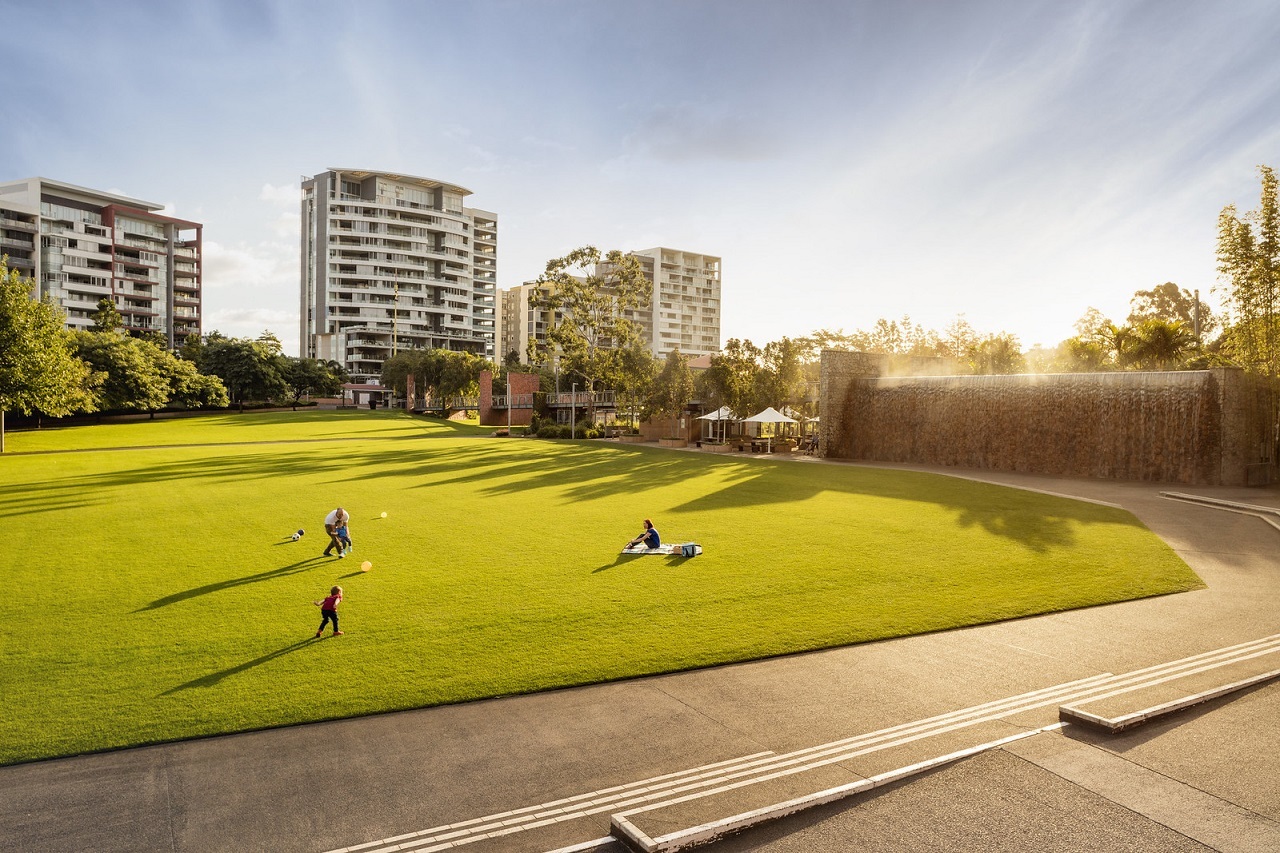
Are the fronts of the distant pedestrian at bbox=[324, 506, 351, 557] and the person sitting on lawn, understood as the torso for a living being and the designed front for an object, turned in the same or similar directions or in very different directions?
very different directions

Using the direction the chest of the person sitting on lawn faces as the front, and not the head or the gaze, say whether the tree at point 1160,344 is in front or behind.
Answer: behind

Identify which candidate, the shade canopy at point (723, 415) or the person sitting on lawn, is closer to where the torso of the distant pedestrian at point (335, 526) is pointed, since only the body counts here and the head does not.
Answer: the person sitting on lawn

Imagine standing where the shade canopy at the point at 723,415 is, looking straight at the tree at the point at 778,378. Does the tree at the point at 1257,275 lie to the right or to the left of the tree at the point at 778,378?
right

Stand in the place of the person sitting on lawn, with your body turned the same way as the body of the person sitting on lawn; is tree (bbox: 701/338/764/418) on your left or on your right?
on your right

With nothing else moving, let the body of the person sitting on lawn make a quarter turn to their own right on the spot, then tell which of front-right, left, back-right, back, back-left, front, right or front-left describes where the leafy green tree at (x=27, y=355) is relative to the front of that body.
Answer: front-left

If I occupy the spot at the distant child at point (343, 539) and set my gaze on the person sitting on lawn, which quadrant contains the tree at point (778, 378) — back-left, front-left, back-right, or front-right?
front-left

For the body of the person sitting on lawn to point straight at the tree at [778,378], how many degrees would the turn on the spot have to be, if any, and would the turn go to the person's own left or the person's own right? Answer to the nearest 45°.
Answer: approximately 90° to the person's own right

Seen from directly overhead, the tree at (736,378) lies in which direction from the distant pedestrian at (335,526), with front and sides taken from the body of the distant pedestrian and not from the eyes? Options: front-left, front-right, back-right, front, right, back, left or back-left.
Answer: left

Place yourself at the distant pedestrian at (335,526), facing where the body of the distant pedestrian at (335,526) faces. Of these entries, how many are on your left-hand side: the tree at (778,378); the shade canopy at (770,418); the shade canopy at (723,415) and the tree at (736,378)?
4

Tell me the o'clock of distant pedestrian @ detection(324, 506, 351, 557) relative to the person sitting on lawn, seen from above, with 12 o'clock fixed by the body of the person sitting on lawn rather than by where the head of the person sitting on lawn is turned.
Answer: The distant pedestrian is roughly at 12 o'clock from the person sitting on lawn.

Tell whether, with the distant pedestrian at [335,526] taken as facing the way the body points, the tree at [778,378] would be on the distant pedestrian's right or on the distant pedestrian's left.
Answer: on the distant pedestrian's left

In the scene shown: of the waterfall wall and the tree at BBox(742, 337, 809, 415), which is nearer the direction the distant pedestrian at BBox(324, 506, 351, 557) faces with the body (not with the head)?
the waterfall wall

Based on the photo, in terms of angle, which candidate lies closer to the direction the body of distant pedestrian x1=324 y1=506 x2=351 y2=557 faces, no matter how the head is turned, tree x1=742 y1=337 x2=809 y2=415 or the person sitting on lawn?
the person sitting on lawn

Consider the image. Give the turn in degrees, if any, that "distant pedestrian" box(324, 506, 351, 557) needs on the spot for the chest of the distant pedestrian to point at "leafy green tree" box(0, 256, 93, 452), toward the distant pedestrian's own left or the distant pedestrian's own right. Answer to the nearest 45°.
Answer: approximately 180°
